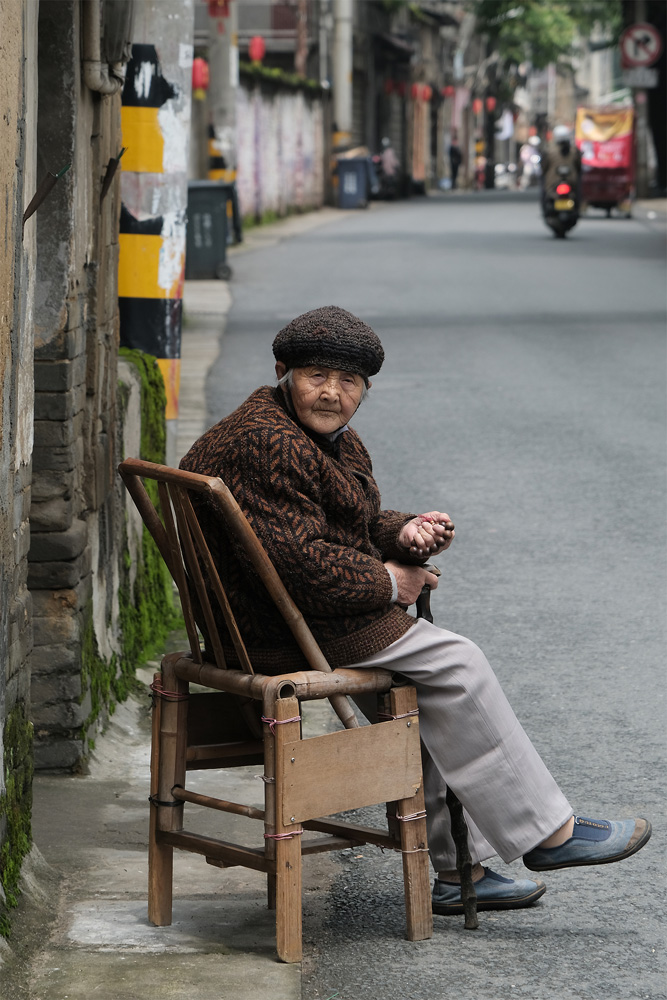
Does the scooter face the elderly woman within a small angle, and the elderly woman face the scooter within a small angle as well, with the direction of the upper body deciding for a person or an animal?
no

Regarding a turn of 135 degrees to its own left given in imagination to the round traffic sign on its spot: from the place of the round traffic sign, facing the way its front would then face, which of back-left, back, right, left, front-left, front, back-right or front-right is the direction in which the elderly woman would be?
back-right

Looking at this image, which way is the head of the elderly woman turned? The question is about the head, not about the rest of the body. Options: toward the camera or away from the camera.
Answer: toward the camera

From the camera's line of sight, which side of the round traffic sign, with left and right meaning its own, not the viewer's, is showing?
front

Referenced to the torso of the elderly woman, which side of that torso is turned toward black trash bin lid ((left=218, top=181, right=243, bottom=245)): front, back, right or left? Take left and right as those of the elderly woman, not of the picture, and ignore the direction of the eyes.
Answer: left

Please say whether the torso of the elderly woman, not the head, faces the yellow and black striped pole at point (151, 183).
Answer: no

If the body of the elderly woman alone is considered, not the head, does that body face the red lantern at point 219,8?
no

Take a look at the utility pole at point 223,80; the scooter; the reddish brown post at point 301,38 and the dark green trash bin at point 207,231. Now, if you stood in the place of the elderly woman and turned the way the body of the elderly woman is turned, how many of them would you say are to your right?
0

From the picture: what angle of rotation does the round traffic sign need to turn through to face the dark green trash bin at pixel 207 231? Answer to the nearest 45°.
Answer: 0° — it already faces it

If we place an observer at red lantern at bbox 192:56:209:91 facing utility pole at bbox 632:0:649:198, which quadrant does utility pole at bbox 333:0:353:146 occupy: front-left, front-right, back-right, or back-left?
front-left
